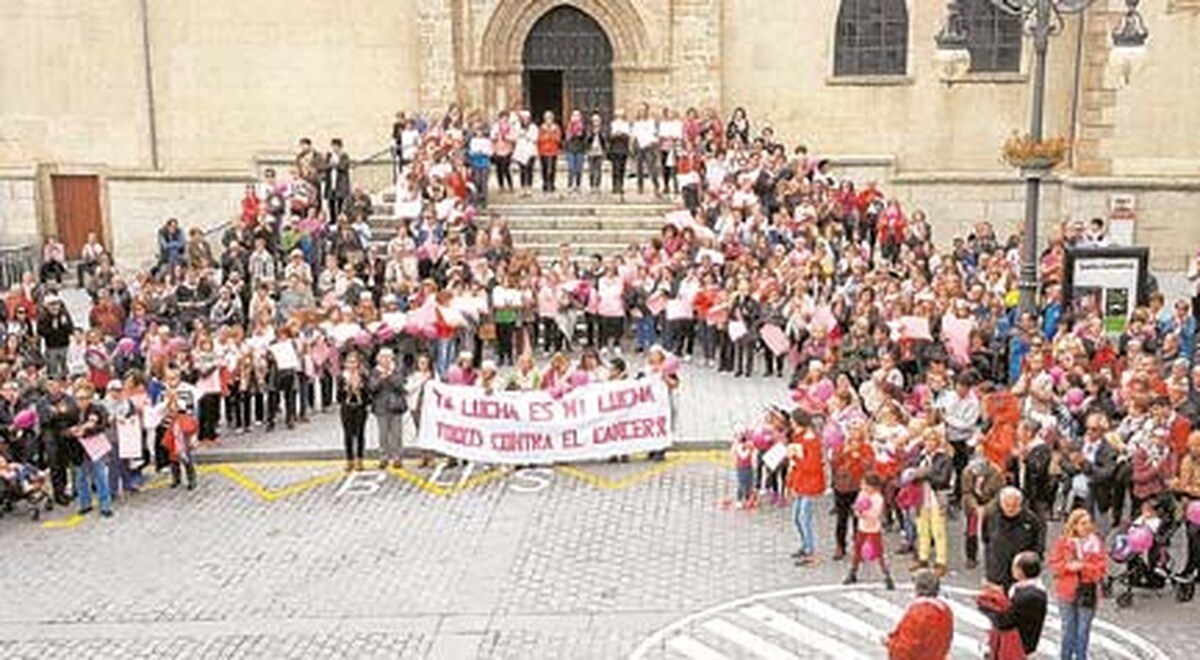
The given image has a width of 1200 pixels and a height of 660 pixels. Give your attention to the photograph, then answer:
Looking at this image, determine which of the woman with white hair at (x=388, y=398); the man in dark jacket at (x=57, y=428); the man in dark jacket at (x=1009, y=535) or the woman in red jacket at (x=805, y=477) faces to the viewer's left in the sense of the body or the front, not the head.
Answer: the woman in red jacket

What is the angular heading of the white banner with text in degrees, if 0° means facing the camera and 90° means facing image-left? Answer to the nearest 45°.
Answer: approximately 0°

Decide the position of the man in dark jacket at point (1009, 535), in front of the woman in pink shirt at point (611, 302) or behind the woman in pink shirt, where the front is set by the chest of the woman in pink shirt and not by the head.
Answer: in front

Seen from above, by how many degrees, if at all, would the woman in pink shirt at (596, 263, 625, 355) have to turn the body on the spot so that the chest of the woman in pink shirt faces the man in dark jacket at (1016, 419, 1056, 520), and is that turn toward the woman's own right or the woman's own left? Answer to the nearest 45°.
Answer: approximately 45° to the woman's own left

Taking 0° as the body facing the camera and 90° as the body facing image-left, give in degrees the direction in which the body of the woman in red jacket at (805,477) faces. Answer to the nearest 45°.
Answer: approximately 90°

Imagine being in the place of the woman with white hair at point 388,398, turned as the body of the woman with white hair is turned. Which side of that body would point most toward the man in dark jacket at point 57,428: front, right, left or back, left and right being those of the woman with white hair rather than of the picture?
right

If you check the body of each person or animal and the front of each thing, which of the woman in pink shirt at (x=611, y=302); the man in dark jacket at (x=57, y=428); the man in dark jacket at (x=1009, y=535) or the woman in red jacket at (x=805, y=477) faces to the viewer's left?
the woman in red jacket

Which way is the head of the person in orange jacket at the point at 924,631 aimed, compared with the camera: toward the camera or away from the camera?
away from the camera
